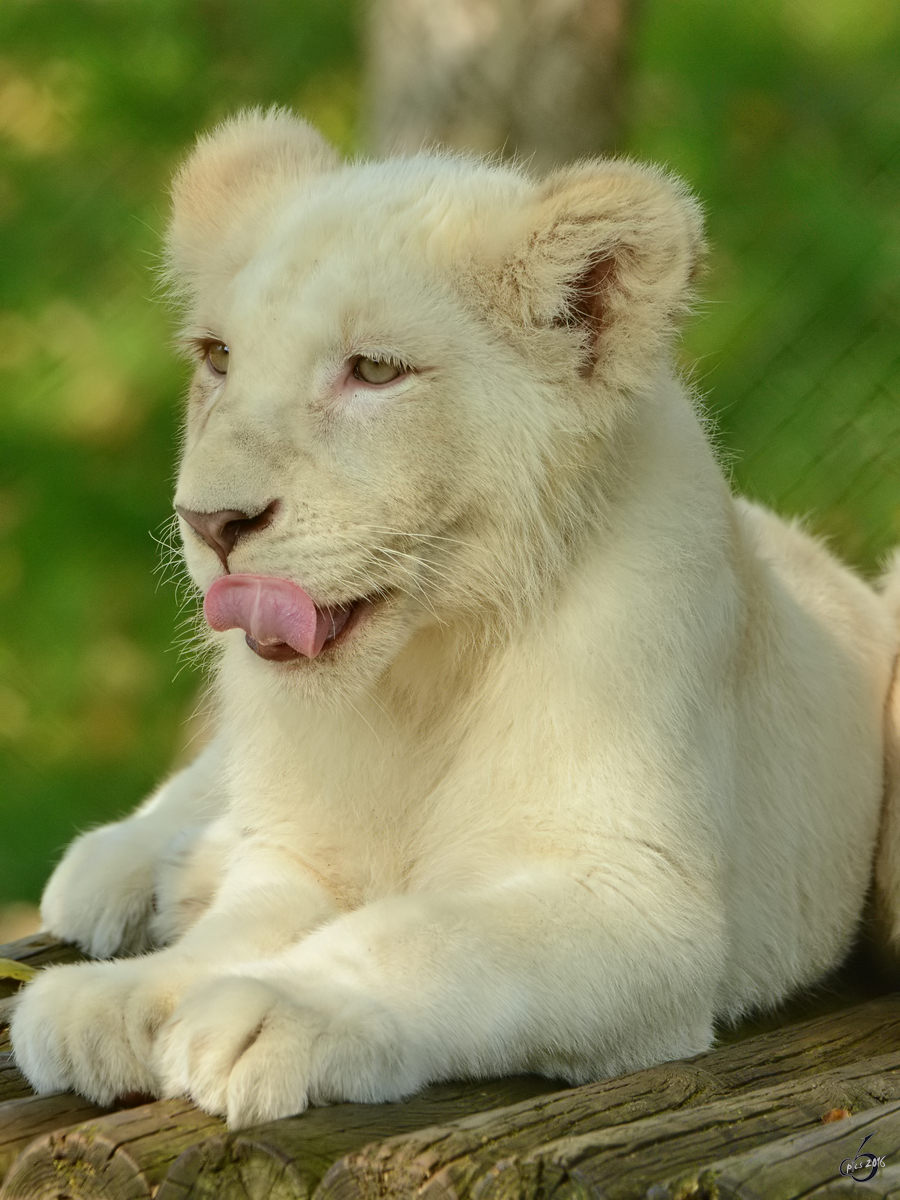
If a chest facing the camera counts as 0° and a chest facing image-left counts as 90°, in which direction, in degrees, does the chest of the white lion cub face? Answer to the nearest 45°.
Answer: approximately 45°

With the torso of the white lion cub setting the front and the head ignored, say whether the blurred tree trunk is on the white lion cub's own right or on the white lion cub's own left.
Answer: on the white lion cub's own right

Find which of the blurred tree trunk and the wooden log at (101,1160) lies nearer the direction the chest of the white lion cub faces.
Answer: the wooden log
